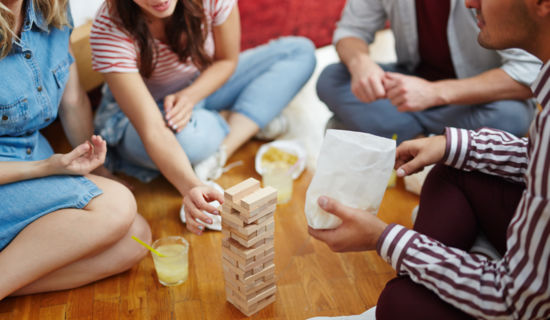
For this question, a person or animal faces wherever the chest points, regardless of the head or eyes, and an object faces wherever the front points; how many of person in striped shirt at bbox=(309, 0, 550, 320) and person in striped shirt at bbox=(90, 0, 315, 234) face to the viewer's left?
1

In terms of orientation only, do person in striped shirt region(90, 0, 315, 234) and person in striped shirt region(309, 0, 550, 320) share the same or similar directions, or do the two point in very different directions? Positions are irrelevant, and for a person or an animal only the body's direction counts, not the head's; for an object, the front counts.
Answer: very different directions

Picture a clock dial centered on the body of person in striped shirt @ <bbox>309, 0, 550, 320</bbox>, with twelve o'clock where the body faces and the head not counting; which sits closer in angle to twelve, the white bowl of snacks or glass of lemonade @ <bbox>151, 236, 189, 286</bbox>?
the glass of lemonade

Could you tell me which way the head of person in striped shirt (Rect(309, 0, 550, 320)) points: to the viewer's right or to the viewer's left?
to the viewer's left

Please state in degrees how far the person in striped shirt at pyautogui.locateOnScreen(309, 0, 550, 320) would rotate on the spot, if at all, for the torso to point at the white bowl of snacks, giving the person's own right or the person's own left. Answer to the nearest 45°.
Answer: approximately 45° to the person's own right

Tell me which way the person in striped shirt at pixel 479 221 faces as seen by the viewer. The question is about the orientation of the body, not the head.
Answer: to the viewer's left

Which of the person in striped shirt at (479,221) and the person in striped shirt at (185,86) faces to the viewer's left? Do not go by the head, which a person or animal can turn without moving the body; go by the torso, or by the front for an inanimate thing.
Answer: the person in striped shirt at (479,221)
